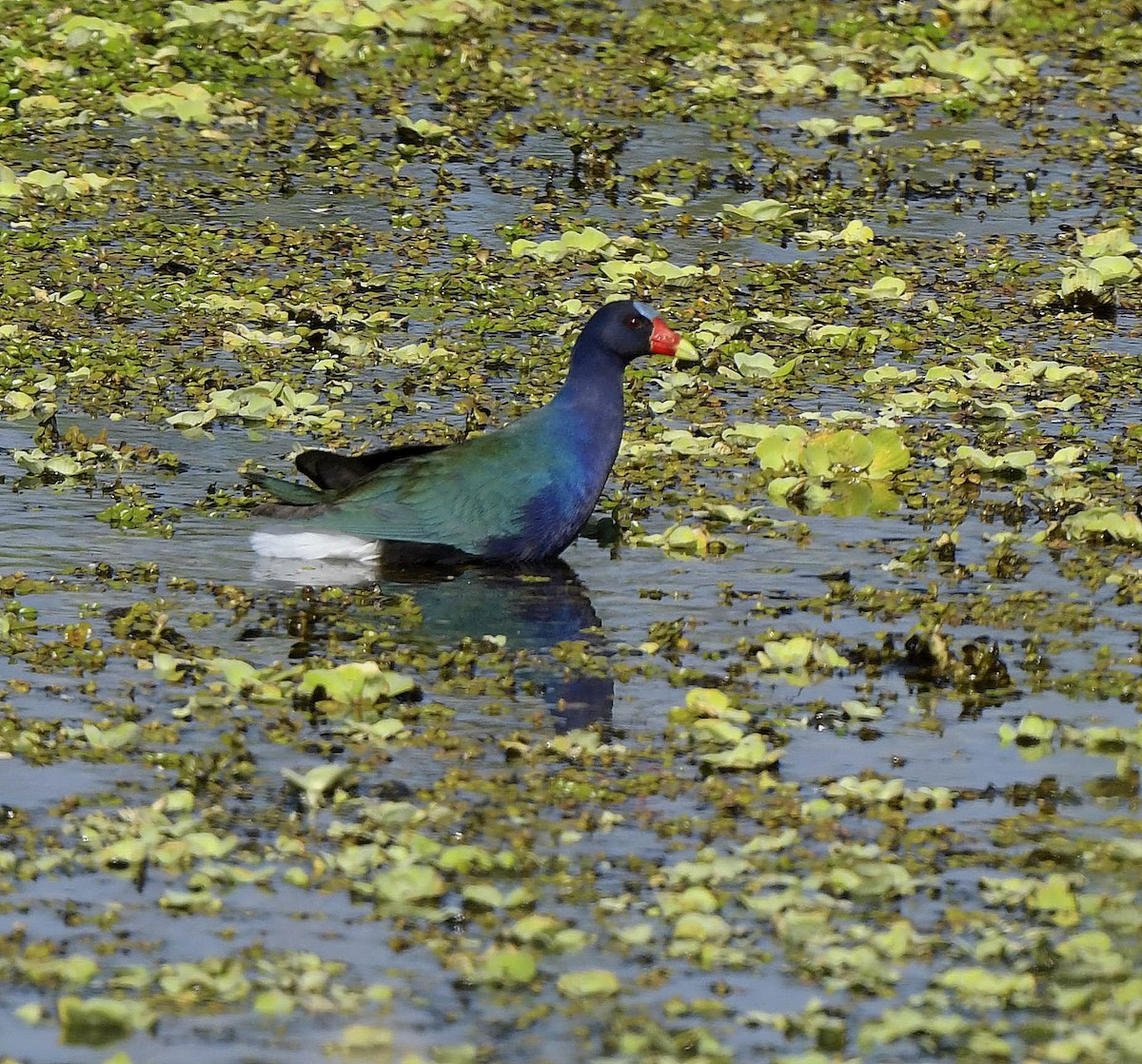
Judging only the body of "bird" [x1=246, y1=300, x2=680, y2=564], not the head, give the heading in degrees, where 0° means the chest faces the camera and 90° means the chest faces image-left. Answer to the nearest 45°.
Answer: approximately 270°
